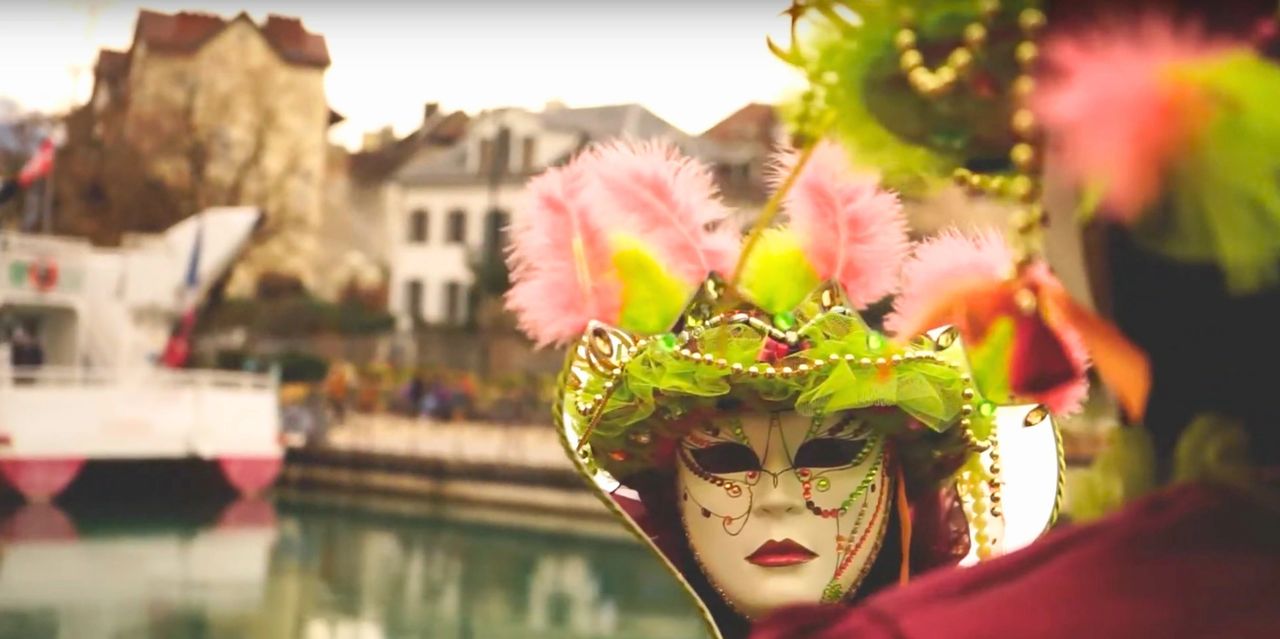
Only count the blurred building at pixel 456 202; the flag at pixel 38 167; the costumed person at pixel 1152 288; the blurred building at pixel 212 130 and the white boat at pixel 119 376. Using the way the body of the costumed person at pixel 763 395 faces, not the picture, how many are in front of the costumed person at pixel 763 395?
1

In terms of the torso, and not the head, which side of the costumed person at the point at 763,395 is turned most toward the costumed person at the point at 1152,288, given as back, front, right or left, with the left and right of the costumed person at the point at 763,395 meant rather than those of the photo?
front

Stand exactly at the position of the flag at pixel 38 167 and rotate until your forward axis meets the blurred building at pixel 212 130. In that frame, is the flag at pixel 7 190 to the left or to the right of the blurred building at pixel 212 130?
left

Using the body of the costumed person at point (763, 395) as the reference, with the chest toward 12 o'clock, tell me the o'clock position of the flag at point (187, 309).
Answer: The flag is roughly at 5 o'clock from the costumed person.

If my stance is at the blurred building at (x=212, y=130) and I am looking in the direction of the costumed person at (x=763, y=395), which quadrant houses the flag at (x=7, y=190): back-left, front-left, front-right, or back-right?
front-right

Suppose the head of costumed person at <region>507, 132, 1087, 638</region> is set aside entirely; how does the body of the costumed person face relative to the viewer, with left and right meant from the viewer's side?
facing the viewer

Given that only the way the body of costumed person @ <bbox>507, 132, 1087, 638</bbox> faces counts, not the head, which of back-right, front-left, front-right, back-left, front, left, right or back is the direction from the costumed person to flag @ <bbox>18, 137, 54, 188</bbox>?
back-right

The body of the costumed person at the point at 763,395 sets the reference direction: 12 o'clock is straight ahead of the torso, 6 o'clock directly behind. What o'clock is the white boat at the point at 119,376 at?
The white boat is roughly at 5 o'clock from the costumed person.

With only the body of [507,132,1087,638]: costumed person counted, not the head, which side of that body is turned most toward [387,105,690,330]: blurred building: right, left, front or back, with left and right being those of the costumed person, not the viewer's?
back

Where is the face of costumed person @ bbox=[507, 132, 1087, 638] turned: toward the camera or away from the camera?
toward the camera

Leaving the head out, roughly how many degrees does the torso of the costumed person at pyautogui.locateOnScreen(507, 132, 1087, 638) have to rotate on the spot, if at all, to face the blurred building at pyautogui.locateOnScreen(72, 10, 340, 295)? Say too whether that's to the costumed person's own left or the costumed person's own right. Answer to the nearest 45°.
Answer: approximately 135° to the costumed person's own right

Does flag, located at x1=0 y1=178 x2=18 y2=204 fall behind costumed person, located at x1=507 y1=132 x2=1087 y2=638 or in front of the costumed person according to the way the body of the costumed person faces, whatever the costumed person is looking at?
behind

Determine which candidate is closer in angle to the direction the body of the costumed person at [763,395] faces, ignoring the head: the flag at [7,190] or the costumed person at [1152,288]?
the costumed person
